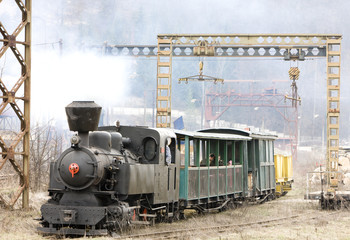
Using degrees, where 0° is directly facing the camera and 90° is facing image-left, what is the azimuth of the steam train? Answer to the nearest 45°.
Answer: approximately 45°

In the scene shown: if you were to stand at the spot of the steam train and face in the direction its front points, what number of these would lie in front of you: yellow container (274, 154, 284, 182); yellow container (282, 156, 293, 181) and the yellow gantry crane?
0

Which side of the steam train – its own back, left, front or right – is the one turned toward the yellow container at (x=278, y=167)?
back

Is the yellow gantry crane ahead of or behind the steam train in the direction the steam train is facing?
behind

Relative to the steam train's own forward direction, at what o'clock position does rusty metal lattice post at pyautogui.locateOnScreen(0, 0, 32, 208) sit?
The rusty metal lattice post is roughly at 3 o'clock from the steam train.

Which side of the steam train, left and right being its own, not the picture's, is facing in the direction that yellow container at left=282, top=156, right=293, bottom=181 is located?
back

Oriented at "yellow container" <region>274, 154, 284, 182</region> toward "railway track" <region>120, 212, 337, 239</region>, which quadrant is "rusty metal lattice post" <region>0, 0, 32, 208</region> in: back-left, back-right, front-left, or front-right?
front-right
